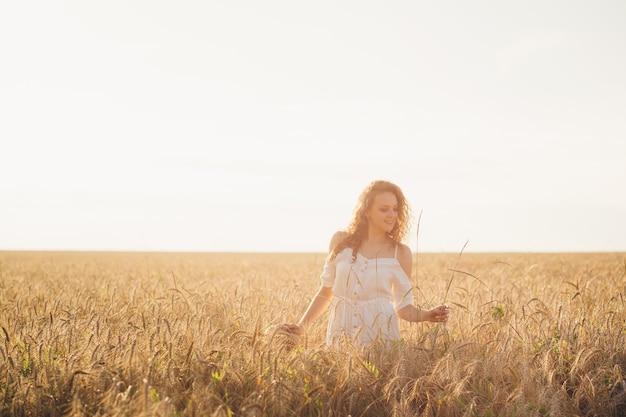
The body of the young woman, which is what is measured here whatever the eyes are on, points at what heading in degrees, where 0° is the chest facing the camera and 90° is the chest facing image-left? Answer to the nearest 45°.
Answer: approximately 0°

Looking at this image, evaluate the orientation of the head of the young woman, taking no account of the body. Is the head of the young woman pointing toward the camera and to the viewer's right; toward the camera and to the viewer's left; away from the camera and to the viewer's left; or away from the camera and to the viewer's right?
toward the camera and to the viewer's right
